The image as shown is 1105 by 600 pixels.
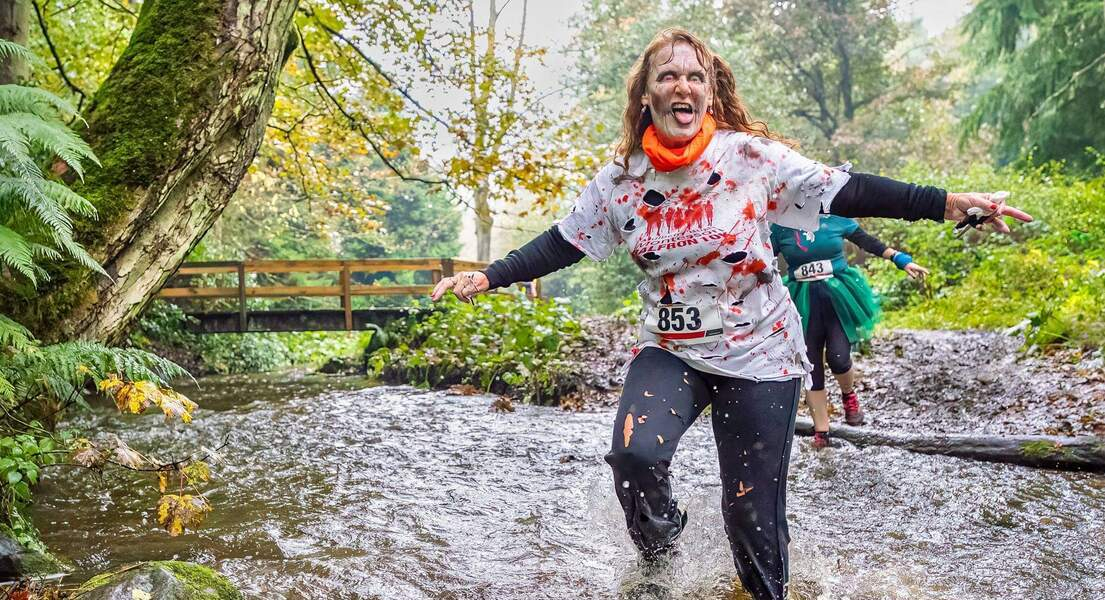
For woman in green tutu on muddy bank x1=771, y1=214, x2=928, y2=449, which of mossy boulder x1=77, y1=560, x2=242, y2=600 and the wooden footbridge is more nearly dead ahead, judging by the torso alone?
the mossy boulder

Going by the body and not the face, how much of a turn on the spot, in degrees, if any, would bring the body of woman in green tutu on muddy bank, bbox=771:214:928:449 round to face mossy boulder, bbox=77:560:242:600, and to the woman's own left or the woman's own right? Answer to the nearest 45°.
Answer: approximately 45° to the woman's own right

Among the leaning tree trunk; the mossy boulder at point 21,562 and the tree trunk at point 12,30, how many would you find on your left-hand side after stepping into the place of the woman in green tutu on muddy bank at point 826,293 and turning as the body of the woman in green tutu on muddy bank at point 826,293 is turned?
0

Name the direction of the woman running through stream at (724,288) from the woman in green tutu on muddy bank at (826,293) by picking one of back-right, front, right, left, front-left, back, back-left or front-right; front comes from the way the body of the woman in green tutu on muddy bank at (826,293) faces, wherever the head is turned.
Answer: front

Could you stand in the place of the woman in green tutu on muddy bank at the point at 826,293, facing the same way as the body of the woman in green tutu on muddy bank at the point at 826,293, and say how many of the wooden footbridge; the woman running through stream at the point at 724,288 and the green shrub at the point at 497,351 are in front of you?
1

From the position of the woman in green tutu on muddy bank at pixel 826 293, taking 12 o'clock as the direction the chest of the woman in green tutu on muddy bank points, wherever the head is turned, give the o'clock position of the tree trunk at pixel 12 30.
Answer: The tree trunk is roughly at 2 o'clock from the woman in green tutu on muddy bank.

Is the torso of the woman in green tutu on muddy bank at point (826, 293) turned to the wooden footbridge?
no

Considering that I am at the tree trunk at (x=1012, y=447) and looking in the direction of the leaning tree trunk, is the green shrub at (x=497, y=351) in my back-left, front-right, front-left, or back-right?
front-right

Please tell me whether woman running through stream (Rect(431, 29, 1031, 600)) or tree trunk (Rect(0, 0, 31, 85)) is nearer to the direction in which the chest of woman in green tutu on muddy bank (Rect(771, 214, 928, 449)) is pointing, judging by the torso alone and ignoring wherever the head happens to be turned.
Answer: the woman running through stream

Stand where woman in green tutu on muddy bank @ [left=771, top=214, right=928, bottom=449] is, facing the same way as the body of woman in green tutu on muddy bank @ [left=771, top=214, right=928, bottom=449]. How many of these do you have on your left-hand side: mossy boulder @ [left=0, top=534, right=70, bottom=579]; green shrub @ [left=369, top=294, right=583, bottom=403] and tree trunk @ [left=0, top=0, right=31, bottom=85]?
0

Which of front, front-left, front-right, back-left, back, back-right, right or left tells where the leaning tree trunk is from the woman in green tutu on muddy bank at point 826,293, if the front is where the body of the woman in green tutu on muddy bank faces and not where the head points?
front-right

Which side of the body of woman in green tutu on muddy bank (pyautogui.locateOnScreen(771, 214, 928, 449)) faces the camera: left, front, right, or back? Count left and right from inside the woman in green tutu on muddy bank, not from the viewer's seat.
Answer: front

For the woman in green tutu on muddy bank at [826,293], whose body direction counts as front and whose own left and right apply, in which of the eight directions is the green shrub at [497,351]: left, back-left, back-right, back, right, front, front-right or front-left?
back-right

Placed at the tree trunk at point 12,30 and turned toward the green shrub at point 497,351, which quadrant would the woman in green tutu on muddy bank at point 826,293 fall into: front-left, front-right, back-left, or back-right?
front-right
